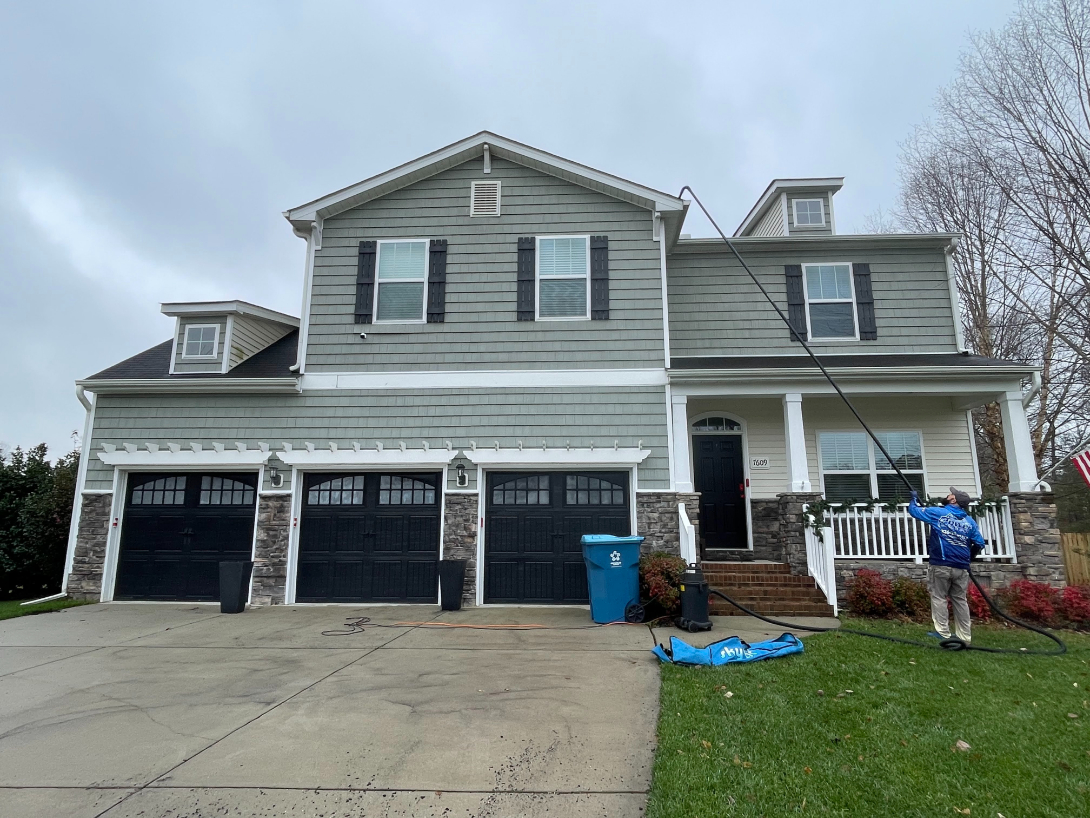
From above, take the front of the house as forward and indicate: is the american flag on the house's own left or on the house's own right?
on the house's own left

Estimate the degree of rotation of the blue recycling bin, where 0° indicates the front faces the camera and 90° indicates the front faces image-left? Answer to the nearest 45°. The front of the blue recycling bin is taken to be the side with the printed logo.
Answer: approximately 0°

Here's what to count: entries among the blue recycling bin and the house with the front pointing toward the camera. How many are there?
2

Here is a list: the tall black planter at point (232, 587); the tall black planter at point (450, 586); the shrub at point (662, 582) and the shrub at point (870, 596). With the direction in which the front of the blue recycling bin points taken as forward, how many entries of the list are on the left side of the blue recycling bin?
2

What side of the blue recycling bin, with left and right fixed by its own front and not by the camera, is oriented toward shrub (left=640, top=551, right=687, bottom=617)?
left

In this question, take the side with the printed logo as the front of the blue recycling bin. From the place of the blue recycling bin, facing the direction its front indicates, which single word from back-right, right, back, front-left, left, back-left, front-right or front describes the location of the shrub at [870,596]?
left

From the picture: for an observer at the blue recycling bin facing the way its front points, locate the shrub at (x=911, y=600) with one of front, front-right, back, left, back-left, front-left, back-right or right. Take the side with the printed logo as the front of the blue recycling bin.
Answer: left

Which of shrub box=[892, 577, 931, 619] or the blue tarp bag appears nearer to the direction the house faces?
the blue tarp bag
